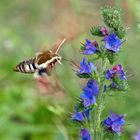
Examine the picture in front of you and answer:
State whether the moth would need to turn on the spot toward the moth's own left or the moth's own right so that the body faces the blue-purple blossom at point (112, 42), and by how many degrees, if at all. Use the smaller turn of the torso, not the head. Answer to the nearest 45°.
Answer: approximately 45° to the moth's own right

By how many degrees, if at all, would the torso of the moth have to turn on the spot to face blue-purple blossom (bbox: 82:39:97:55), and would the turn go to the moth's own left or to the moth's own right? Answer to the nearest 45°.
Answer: approximately 45° to the moth's own right

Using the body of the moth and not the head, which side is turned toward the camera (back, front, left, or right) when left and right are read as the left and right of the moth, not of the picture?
right
